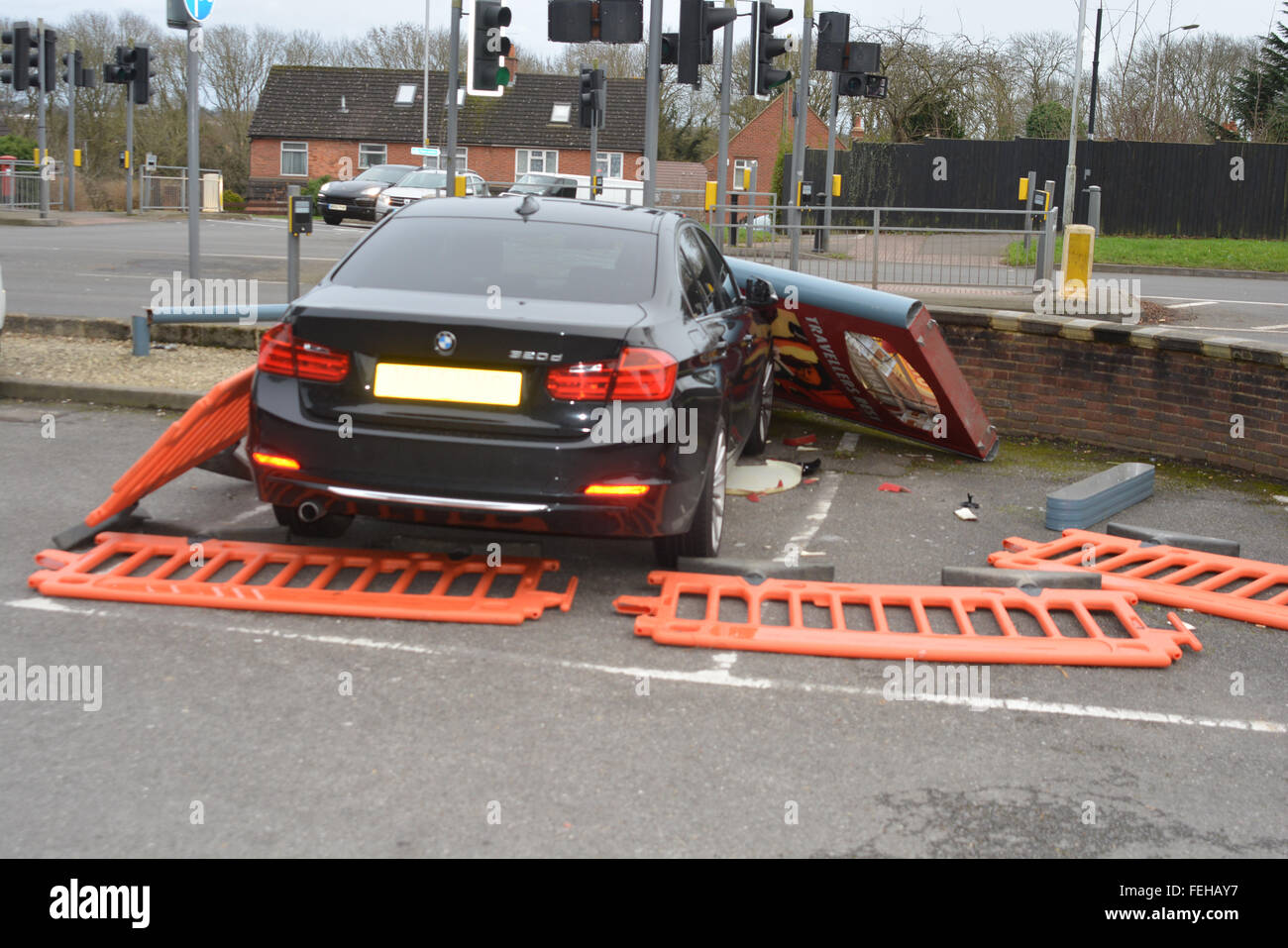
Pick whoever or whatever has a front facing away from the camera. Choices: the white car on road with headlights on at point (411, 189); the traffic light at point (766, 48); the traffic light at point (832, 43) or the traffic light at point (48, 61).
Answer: the traffic light at point (832, 43)

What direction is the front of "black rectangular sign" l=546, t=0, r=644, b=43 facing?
away from the camera

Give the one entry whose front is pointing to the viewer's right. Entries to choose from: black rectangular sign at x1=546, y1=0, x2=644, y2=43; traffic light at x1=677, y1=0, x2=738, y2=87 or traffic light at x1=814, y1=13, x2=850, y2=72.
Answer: traffic light at x1=677, y1=0, x2=738, y2=87

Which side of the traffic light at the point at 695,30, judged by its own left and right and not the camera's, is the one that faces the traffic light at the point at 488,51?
back

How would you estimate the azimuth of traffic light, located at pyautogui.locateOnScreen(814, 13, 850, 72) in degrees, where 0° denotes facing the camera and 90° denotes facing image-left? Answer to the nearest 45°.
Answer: approximately 180°

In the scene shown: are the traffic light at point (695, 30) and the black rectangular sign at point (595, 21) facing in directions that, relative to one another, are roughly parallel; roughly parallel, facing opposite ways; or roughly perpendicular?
roughly perpendicular

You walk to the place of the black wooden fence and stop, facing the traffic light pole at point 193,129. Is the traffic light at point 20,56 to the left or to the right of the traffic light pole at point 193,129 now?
right

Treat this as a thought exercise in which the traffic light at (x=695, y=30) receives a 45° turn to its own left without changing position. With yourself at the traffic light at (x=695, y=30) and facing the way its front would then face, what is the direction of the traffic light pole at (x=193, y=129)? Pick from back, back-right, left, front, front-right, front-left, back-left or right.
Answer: back

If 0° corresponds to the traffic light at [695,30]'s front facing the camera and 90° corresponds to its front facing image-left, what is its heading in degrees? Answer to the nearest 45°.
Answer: approximately 270°
